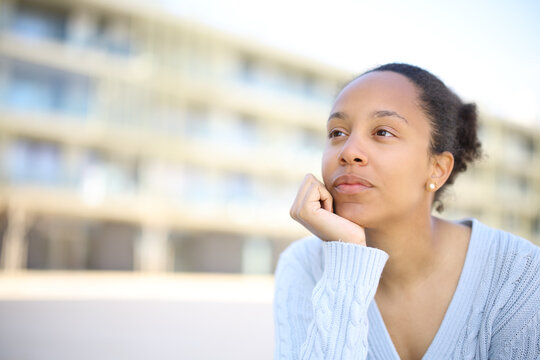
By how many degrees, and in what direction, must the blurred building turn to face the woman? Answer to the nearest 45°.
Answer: approximately 45° to its right

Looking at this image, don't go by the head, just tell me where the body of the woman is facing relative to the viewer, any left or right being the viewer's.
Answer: facing the viewer and to the left of the viewer

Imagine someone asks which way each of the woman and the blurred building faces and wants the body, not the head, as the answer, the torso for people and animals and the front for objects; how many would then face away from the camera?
0

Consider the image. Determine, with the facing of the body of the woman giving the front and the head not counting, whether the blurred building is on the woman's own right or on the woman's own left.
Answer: on the woman's own right

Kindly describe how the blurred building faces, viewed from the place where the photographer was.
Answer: facing the viewer and to the right of the viewer
